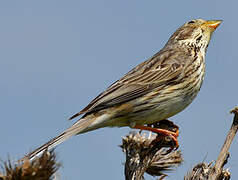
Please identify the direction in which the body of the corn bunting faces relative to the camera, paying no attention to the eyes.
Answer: to the viewer's right

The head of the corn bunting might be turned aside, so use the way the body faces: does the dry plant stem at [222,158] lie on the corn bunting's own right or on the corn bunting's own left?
on the corn bunting's own right
